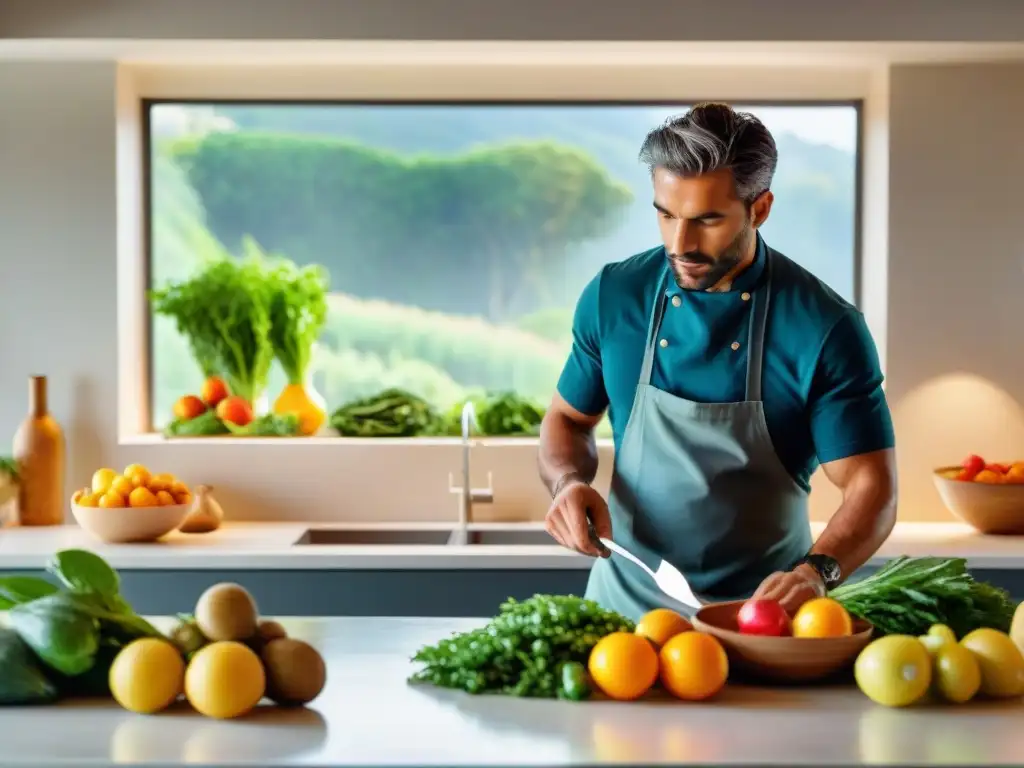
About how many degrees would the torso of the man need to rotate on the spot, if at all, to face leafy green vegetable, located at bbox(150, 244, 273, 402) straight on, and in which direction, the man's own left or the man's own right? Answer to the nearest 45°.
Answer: approximately 90° to the man's own right

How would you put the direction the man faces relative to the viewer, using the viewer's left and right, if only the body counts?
facing the viewer and to the left of the viewer

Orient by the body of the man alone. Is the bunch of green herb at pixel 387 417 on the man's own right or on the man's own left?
on the man's own right

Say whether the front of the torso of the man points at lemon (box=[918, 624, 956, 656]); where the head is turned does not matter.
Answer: no

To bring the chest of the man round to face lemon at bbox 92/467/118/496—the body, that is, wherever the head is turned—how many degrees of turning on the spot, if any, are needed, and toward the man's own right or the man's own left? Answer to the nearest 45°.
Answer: approximately 90° to the man's own right

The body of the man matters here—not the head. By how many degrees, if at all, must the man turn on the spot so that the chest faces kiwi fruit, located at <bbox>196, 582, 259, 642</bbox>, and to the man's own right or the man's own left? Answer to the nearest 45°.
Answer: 0° — they already face it

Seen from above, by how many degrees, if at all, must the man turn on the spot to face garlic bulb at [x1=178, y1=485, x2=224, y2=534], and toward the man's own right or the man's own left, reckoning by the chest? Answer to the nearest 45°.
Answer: approximately 90° to the man's own right

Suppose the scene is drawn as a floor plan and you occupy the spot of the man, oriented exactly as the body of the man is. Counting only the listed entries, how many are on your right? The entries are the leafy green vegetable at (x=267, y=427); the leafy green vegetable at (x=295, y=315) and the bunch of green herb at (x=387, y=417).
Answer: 3

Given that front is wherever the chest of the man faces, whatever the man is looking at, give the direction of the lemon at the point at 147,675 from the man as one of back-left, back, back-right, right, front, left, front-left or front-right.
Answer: front

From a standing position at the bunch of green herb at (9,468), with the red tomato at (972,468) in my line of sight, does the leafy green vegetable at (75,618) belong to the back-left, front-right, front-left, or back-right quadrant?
front-right

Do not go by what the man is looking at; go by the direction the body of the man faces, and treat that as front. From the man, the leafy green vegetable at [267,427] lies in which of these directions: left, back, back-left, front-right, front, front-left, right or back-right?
right

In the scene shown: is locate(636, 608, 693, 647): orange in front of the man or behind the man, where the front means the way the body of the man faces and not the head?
in front

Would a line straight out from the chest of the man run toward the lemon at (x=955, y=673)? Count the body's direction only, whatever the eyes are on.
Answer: no

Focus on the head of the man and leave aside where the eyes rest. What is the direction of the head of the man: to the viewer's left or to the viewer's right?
to the viewer's left

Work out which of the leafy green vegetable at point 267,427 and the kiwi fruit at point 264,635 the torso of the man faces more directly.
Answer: the kiwi fruit

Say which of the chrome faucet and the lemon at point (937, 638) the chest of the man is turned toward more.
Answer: the lemon

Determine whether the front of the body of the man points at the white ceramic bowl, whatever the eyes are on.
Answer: no

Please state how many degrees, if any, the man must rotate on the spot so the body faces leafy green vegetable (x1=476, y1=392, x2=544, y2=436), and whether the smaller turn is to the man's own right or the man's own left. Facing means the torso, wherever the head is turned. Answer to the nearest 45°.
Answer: approximately 90° to the man's own right

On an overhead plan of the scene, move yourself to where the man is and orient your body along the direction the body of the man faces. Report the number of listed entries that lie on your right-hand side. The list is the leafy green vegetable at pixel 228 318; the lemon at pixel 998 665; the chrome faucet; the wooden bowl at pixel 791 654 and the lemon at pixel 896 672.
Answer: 2
